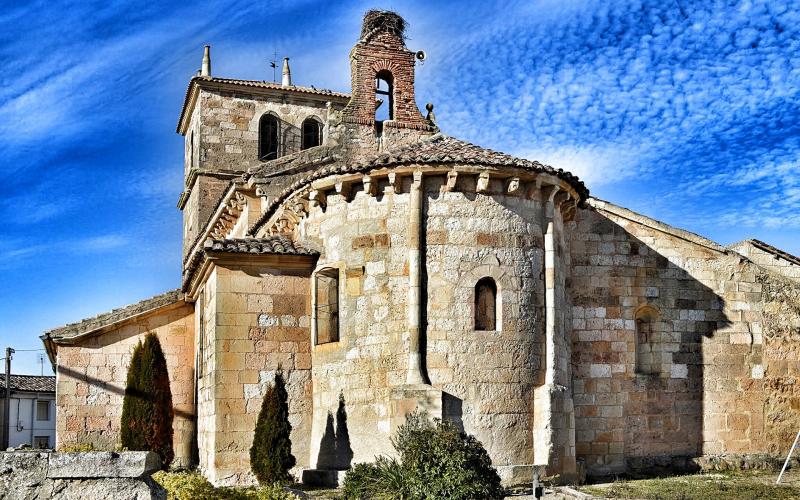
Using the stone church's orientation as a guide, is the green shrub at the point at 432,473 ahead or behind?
behind

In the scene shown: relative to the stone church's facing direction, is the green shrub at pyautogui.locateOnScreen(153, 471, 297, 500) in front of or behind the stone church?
behind

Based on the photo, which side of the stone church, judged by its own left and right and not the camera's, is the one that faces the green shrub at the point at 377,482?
back

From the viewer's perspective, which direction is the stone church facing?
away from the camera
